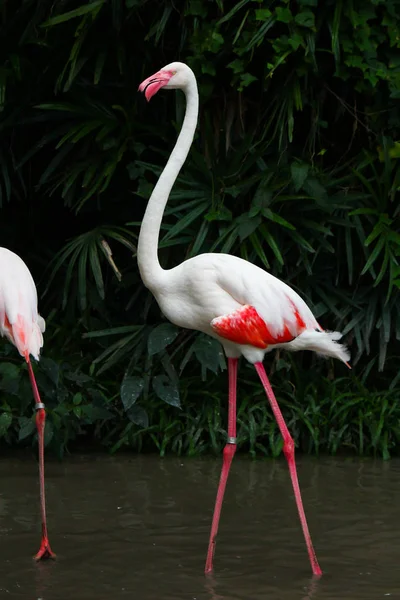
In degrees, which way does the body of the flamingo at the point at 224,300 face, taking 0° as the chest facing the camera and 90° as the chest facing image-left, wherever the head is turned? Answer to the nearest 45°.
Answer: approximately 90°

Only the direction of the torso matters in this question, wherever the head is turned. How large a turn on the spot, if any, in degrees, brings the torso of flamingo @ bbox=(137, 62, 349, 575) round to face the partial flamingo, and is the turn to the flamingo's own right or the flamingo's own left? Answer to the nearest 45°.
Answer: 0° — it already faces it
